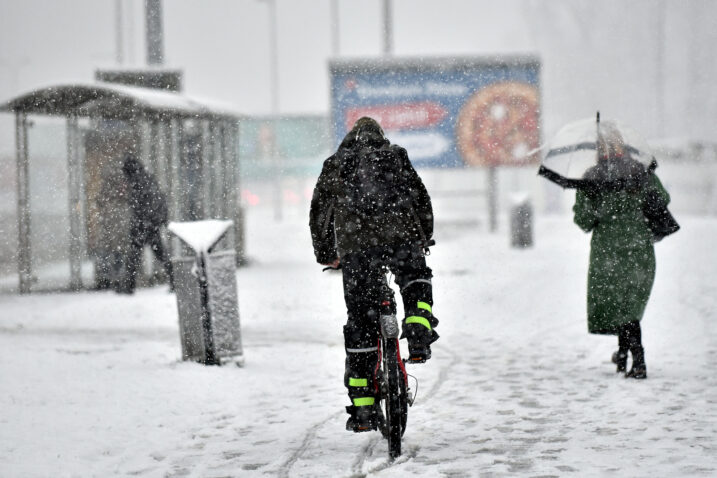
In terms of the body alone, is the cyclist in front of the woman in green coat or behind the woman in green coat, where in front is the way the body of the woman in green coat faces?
behind

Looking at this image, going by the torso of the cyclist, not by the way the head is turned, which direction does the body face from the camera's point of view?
away from the camera

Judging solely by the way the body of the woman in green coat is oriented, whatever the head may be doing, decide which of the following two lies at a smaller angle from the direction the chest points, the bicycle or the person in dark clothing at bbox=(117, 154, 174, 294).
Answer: the person in dark clothing

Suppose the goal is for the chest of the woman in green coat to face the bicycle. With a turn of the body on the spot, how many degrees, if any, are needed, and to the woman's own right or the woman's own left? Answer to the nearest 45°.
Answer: approximately 180°

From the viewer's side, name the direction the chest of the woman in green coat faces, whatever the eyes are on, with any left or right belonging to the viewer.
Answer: facing away from the viewer

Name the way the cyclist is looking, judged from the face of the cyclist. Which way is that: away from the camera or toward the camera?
away from the camera

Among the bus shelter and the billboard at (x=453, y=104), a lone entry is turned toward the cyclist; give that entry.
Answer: the billboard

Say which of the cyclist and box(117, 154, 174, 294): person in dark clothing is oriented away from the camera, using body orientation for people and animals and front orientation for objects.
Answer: the cyclist

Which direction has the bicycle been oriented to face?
away from the camera
